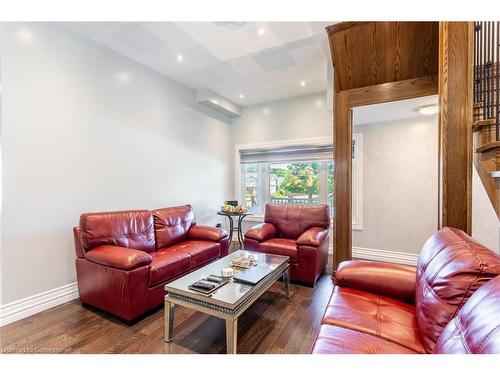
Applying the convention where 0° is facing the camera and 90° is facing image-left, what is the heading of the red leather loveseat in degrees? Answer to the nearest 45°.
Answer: approximately 315°

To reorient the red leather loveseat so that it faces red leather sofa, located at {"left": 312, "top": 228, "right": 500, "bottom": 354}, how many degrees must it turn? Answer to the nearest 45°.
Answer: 0° — it already faces it

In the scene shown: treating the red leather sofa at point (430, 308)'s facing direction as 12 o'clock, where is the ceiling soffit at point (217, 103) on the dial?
The ceiling soffit is roughly at 1 o'clock from the red leather sofa.

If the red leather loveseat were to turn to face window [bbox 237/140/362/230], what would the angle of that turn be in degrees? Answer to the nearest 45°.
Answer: approximately 90° to its left

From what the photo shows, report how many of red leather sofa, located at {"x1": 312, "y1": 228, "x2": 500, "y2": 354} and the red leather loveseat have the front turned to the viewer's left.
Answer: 1

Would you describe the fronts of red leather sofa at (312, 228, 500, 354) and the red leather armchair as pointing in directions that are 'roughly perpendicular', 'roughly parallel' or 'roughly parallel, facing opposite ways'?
roughly perpendicular

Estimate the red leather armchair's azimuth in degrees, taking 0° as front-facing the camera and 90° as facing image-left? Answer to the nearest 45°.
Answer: approximately 45°

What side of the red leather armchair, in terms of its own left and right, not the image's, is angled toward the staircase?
left

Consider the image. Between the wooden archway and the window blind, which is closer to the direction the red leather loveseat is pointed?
the wooden archway

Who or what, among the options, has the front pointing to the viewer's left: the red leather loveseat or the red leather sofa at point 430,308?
the red leather sofa

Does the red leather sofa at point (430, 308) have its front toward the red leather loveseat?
yes

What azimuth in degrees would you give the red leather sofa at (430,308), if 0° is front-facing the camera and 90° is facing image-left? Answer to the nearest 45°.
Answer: approximately 90°

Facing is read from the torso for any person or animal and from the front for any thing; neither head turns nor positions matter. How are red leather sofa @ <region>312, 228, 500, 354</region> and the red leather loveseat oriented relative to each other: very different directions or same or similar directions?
very different directions
